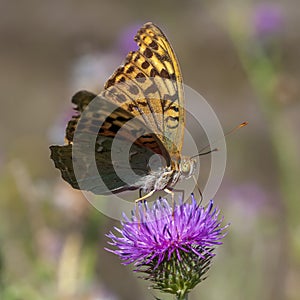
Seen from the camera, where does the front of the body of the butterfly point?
to the viewer's right

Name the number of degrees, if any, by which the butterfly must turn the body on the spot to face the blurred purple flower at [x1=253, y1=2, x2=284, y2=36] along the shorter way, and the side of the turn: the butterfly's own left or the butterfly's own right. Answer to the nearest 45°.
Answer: approximately 90° to the butterfly's own left
